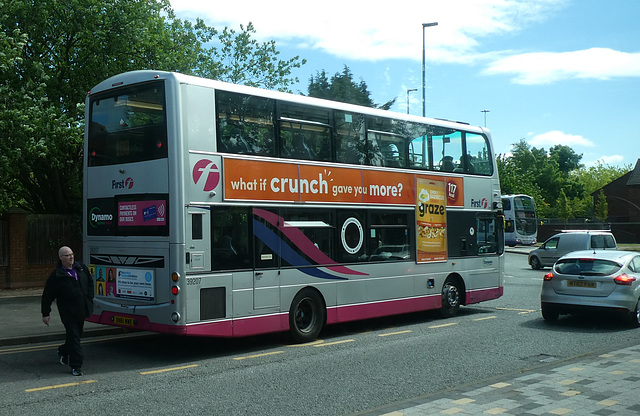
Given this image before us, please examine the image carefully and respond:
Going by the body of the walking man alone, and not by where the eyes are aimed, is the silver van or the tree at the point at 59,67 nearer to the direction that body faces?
the silver van

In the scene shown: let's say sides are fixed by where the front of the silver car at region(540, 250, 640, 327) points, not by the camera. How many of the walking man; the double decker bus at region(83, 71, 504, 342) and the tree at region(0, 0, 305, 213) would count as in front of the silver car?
0

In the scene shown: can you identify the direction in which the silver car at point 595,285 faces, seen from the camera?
facing away from the viewer and to the right of the viewer

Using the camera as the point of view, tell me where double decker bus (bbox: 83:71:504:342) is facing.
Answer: facing away from the viewer and to the right of the viewer

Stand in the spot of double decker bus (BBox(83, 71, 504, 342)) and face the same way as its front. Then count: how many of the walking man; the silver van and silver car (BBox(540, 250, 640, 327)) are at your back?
1

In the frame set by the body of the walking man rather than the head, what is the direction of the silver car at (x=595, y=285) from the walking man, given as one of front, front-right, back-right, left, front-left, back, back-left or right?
front-left

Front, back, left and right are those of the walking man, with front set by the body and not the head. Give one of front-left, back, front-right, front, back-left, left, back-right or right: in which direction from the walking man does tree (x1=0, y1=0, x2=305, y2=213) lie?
back-left

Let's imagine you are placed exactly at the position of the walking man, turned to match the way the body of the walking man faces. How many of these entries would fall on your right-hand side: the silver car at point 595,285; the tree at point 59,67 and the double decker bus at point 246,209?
0

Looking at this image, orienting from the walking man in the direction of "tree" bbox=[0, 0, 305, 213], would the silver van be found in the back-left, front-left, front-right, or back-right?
front-right

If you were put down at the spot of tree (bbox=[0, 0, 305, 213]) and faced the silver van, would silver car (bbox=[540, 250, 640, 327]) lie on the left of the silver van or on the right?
right

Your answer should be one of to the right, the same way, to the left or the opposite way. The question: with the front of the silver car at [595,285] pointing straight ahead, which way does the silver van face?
to the left

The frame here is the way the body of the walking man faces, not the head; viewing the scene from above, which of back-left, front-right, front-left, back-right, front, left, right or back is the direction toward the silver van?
left

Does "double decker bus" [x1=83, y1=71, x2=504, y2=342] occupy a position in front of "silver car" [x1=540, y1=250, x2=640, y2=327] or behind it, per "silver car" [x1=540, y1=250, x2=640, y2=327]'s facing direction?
behind

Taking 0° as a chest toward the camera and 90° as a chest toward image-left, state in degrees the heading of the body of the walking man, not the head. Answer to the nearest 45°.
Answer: approximately 315°
